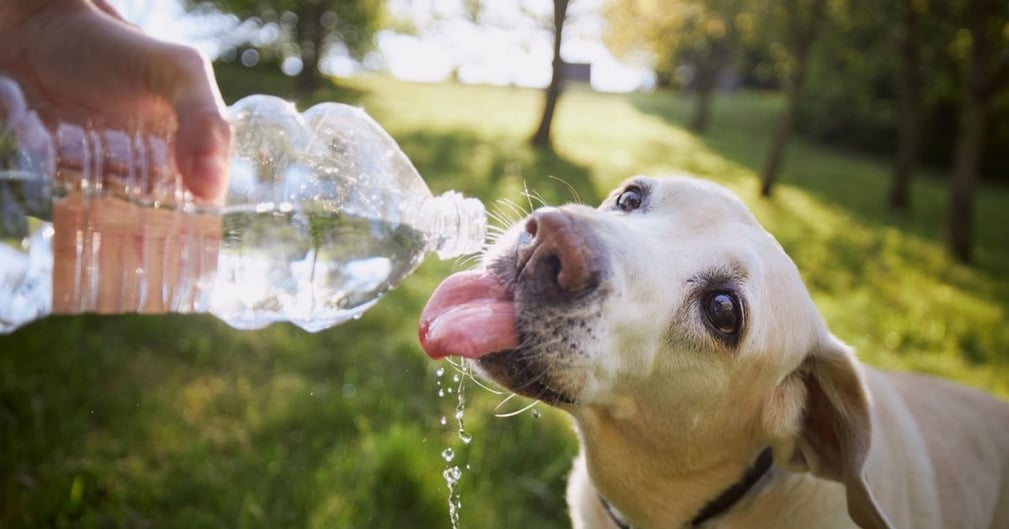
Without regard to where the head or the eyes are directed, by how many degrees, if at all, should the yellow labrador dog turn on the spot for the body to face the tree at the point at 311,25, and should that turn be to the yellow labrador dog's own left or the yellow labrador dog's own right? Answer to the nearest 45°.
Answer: approximately 90° to the yellow labrador dog's own right

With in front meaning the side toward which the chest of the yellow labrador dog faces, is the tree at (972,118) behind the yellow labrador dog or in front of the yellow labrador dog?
behind

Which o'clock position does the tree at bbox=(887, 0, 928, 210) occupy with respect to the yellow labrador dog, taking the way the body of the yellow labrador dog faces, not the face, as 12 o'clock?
The tree is roughly at 5 o'clock from the yellow labrador dog.

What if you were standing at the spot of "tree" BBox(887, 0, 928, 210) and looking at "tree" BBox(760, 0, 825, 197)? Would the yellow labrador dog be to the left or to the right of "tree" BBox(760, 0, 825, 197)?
left

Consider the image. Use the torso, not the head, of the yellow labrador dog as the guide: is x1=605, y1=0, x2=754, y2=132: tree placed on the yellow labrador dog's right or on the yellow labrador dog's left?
on the yellow labrador dog's right

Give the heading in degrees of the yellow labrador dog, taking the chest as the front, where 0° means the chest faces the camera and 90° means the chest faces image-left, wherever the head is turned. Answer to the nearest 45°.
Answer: approximately 45°

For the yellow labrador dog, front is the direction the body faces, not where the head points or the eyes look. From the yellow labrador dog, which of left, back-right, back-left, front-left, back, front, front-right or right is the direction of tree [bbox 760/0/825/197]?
back-right
